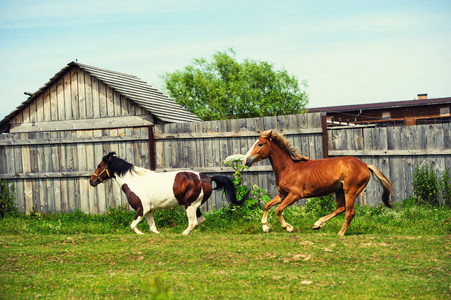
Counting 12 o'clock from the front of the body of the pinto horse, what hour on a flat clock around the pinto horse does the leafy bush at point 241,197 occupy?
The leafy bush is roughly at 5 o'clock from the pinto horse.

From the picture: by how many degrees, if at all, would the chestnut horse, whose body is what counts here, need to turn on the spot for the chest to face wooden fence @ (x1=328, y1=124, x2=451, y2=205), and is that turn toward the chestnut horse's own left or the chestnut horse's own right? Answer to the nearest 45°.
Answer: approximately 135° to the chestnut horse's own right

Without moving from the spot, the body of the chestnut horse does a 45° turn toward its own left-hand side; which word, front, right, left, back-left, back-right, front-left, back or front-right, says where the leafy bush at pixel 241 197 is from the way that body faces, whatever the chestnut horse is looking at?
right

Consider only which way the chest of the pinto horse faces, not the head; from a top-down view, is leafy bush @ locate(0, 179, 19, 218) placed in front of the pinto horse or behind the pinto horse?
in front

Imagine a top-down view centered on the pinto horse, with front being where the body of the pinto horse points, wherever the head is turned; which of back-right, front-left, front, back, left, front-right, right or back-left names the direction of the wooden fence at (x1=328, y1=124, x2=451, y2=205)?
back

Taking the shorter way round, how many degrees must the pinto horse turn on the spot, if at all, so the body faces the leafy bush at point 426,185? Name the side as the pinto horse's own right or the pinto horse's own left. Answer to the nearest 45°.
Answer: approximately 180°

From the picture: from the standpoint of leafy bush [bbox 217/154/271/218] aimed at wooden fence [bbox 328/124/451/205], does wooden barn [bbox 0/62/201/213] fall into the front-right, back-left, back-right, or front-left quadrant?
back-left

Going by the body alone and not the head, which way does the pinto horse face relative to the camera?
to the viewer's left

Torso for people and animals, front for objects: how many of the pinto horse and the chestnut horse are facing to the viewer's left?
2

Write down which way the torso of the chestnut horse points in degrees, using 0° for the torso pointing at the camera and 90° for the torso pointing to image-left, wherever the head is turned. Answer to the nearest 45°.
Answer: approximately 90°

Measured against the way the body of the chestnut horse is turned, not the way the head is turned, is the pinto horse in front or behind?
in front
